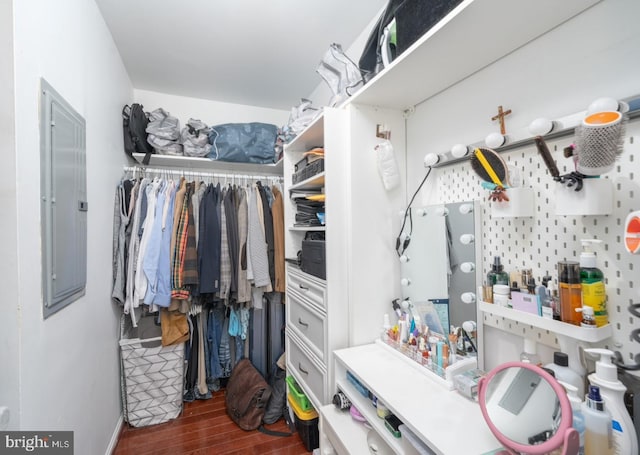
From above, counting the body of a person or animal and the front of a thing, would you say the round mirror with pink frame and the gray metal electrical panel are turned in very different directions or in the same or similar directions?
very different directions

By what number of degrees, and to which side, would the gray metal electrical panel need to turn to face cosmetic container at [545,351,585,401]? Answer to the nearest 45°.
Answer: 0° — it already faces it

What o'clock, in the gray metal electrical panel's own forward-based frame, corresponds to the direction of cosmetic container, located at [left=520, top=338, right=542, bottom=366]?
The cosmetic container is roughly at 12 o'clock from the gray metal electrical panel.

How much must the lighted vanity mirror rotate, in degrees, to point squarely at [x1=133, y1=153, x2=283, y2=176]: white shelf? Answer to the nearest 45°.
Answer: approximately 45° to its right

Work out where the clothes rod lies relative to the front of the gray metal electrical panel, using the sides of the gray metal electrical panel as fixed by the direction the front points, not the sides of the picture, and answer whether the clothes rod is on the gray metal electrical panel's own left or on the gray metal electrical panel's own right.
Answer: on the gray metal electrical panel's own left

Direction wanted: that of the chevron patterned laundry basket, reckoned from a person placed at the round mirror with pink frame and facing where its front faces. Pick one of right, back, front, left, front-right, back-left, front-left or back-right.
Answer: front-right

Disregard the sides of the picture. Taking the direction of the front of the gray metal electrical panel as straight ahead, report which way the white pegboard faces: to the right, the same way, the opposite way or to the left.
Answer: the opposite way

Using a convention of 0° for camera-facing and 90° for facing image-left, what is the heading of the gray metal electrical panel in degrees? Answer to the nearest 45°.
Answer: approximately 315°

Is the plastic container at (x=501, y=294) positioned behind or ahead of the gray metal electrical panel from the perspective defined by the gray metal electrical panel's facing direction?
ahead
